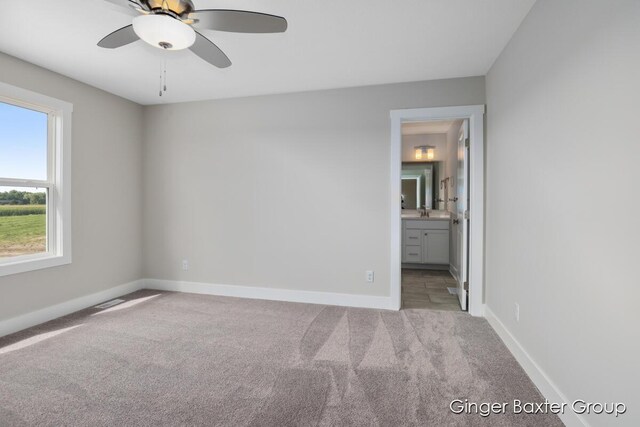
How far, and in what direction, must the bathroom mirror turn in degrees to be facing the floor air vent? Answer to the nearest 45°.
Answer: approximately 45° to its right

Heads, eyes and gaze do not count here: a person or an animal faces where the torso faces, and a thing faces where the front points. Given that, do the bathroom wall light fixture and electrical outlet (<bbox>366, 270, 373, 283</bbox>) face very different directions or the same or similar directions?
same or similar directions

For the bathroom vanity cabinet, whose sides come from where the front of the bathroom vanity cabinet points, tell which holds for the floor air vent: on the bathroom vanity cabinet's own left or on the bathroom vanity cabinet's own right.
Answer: on the bathroom vanity cabinet's own right

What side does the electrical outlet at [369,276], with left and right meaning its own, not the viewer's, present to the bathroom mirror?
back

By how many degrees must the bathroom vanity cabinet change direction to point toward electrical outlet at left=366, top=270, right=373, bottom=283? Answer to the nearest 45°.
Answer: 0° — it already faces it

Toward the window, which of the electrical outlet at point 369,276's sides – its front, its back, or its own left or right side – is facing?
right

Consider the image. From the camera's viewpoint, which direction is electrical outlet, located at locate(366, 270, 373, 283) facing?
toward the camera

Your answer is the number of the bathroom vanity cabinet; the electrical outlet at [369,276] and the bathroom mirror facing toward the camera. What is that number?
3

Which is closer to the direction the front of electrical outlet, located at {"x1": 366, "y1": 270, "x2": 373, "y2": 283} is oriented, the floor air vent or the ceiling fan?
the ceiling fan

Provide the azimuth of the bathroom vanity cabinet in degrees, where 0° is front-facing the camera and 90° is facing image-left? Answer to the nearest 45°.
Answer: approximately 0°

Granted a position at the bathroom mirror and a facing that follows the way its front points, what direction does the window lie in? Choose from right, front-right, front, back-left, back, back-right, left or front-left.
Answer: front-right

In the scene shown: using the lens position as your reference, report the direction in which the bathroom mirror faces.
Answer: facing the viewer

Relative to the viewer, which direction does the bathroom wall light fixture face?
toward the camera
